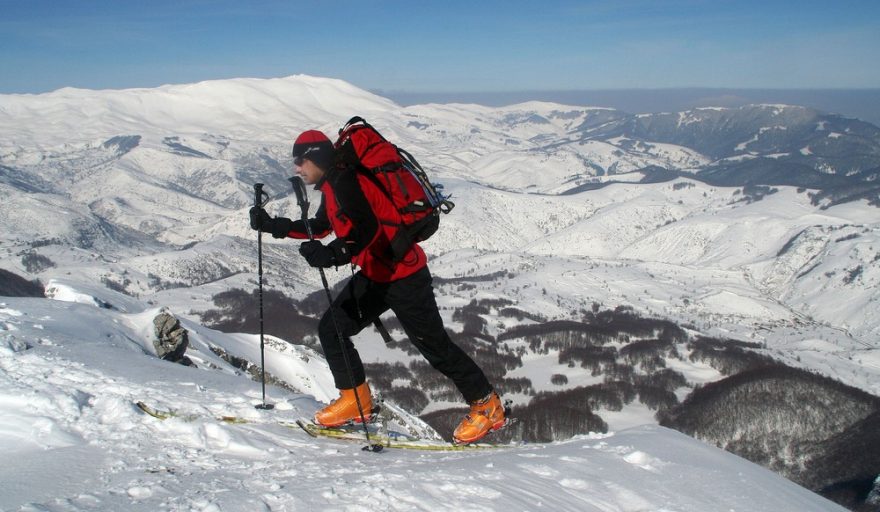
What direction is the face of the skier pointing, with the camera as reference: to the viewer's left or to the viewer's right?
to the viewer's left

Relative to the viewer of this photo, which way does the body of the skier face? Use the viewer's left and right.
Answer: facing to the left of the viewer
